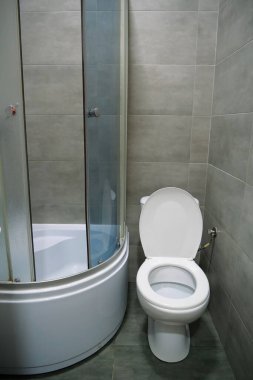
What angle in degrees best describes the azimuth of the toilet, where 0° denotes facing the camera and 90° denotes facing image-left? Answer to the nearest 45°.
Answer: approximately 0°

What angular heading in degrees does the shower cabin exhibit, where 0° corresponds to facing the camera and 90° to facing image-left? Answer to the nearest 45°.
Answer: approximately 315°
